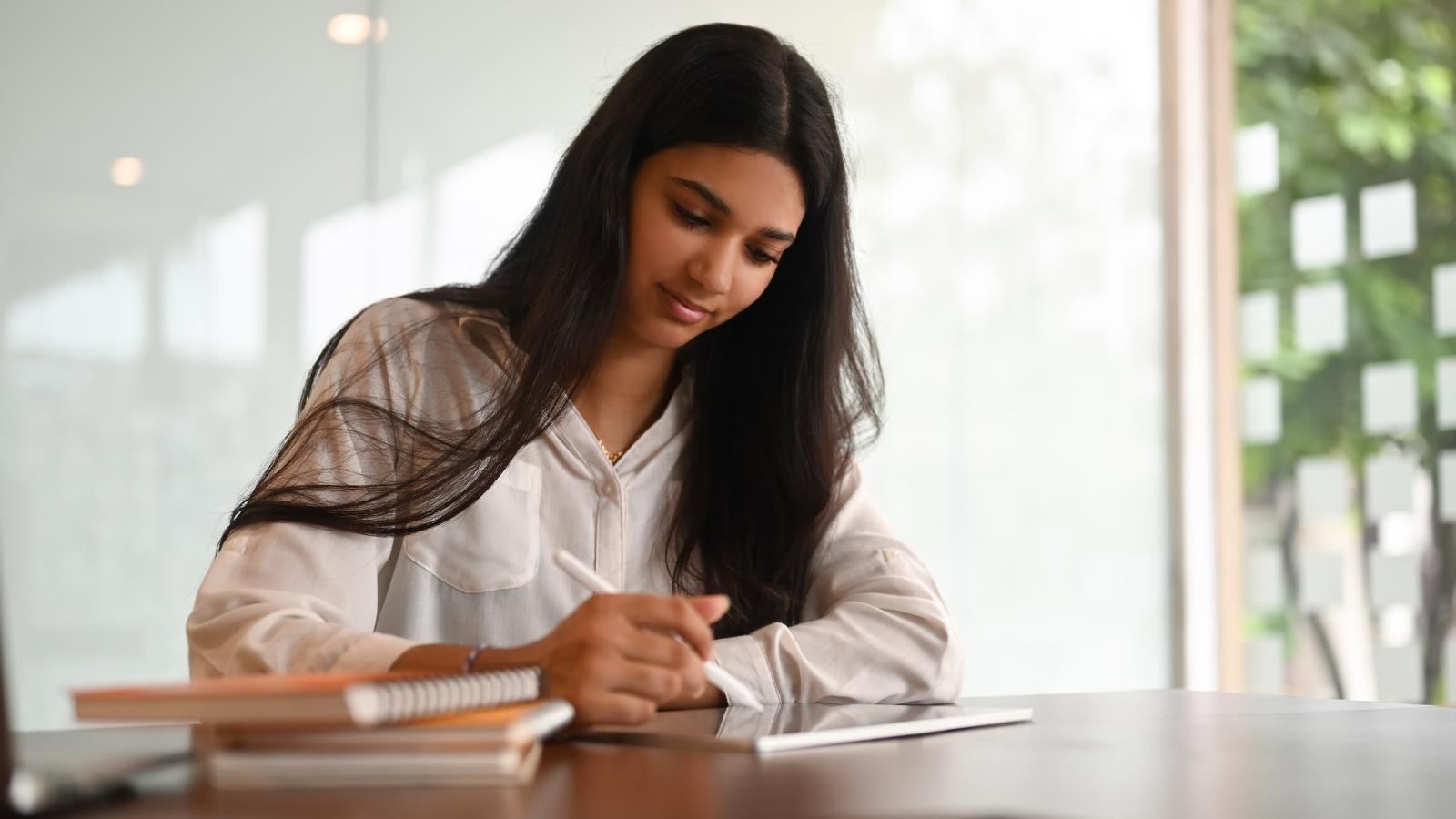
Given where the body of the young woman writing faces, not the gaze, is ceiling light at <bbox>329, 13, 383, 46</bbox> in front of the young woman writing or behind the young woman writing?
behind

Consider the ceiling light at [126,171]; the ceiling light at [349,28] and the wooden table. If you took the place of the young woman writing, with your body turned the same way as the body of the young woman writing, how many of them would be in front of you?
1

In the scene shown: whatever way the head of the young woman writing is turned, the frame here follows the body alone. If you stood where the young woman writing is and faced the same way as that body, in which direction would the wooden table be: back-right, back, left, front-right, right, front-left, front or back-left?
front

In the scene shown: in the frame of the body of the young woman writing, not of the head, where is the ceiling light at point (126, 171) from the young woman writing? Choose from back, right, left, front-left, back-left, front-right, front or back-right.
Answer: back-right

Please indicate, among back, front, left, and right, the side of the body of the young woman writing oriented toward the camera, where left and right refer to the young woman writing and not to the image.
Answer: front

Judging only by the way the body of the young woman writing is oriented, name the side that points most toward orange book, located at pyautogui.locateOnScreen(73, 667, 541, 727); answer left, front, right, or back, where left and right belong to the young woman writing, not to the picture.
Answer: front
